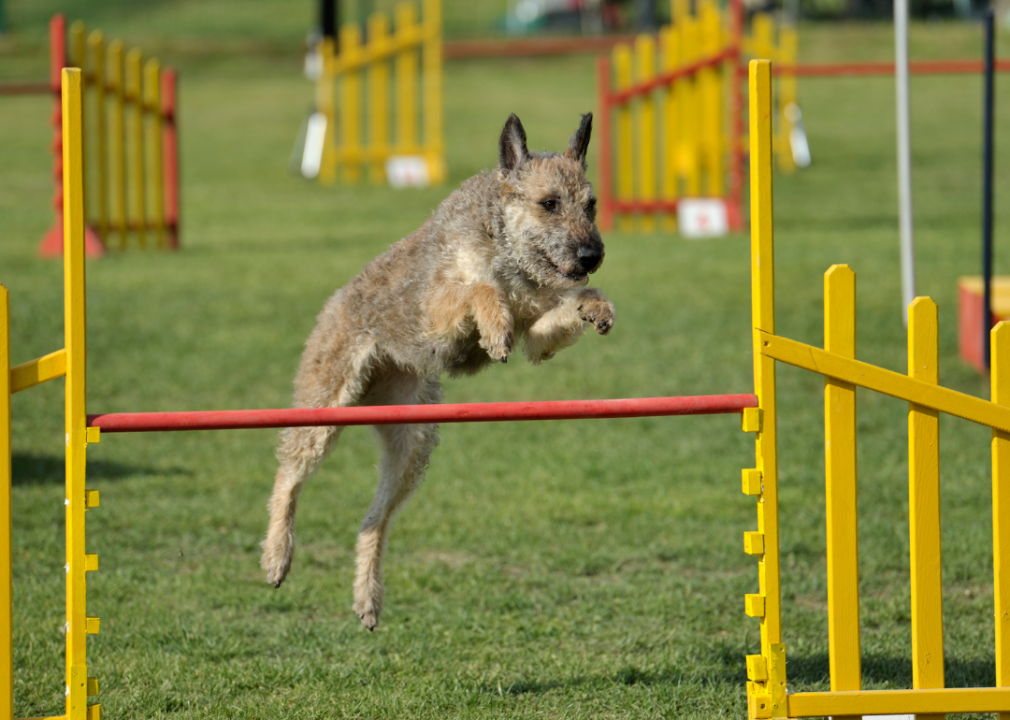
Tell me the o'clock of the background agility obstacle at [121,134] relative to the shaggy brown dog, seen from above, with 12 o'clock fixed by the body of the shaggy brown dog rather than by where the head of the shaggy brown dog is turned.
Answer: The background agility obstacle is roughly at 7 o'clock from the shaggy brown dog.

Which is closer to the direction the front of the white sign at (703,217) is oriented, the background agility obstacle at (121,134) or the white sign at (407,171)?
the background agility obstacle

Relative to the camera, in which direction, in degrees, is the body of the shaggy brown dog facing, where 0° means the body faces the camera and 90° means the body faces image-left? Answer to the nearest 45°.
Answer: approximately 315°

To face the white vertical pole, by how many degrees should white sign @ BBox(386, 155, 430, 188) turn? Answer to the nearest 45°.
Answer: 0° — it already faces it

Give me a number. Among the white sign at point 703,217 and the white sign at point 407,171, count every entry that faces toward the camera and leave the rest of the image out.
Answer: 2

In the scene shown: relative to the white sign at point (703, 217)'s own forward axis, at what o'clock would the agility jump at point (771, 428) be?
The agility jump is roughly at 12 o'clock from the white sign.

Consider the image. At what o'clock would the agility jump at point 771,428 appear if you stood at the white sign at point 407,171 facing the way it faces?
The agility jump is roughly at 12 o'clock from the white sign.

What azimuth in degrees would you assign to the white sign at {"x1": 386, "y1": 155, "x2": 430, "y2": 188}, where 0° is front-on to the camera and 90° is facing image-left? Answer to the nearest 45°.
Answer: approximately 0°

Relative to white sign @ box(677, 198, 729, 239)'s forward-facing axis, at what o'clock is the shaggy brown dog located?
The shaggy brown dog is roughly at 12 o'clock from the white sign.
